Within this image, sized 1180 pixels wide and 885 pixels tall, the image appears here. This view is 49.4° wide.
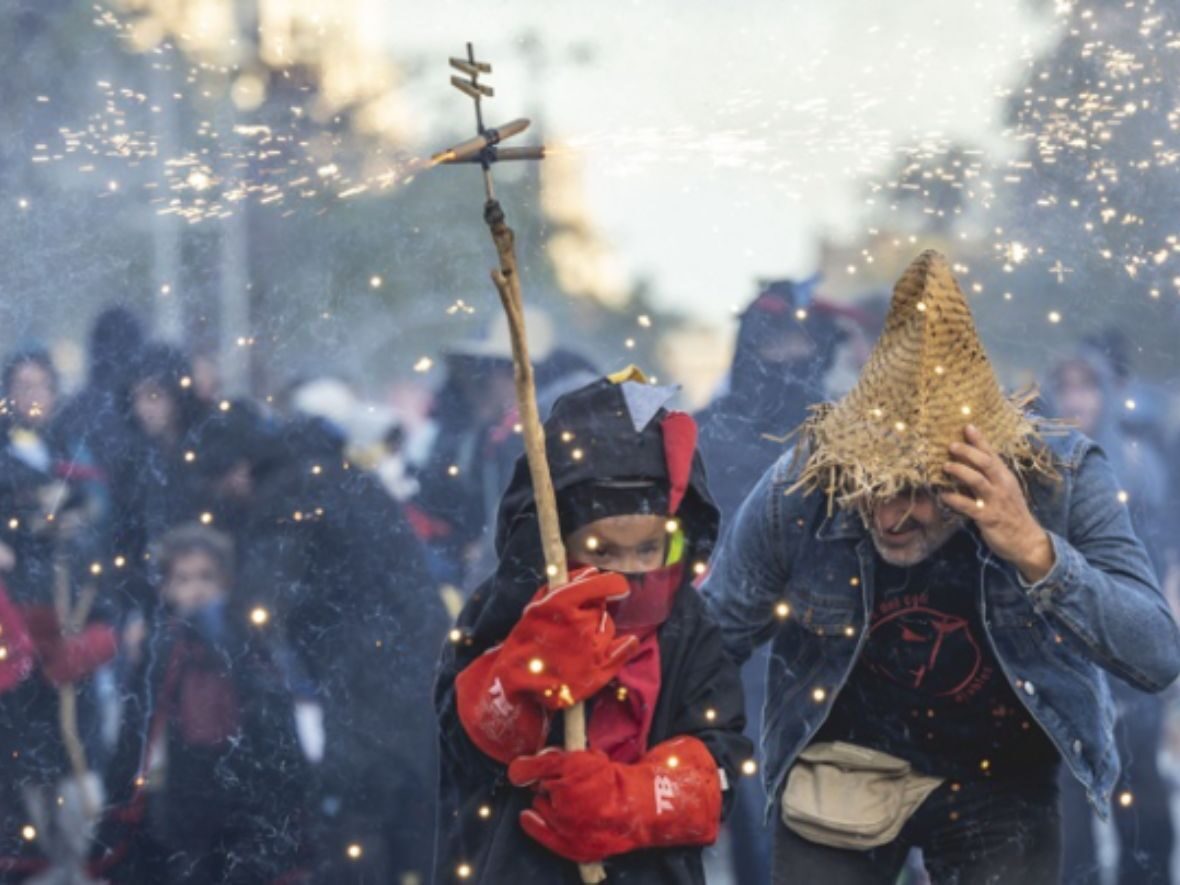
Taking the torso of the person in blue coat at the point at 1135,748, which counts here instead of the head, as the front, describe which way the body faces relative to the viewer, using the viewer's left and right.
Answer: facing the viewer and to the left of the viewer

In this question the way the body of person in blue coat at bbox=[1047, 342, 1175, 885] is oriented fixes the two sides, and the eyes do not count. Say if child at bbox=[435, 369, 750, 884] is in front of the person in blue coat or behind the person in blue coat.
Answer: in front

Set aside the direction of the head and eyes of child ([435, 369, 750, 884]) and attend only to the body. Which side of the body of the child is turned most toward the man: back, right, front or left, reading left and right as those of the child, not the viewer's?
left

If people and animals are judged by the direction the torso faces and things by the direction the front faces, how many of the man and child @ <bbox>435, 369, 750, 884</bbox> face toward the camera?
2

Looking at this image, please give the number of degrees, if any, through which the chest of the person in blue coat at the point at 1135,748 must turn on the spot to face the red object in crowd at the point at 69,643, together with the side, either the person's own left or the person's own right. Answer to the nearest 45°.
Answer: approximately 45° to the person's own right

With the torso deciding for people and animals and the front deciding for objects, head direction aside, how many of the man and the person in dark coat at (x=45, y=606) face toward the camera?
2

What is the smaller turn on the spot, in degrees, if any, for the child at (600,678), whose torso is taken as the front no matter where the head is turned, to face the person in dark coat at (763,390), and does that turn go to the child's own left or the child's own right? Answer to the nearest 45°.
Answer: approximately 180°

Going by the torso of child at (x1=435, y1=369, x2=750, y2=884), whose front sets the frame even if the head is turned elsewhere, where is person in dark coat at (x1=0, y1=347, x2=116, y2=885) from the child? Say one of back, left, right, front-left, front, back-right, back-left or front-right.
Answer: back-right

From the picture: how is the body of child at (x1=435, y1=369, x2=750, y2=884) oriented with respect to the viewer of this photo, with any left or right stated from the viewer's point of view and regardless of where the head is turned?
facing the viewer
